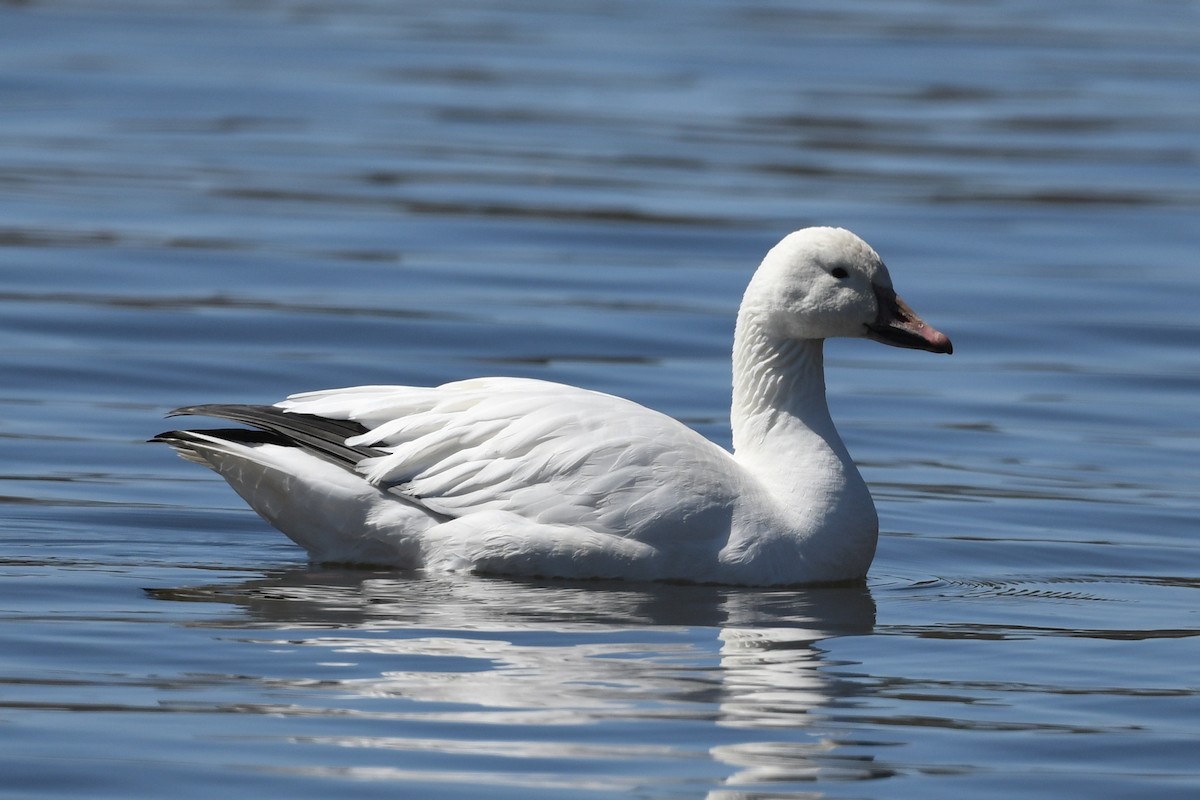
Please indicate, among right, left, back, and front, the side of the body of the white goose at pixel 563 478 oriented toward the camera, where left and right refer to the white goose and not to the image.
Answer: right
